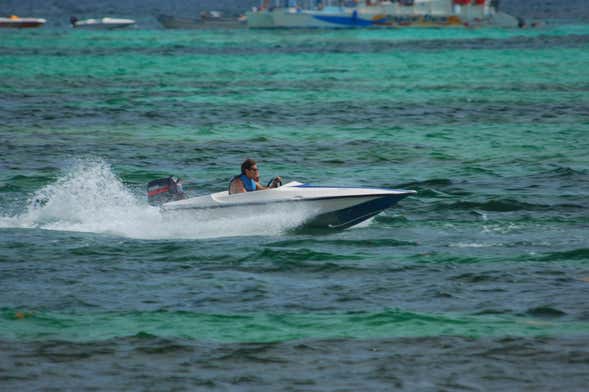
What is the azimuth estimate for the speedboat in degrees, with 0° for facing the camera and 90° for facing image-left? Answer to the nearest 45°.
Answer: approximately 270°

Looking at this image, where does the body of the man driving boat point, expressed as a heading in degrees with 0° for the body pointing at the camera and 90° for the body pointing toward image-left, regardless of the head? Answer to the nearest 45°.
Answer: approximately 270°
